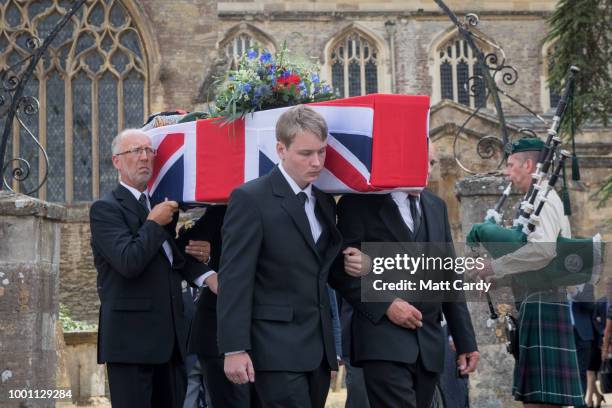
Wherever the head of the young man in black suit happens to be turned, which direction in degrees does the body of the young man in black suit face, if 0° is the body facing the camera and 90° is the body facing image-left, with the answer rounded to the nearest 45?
approximately 315°

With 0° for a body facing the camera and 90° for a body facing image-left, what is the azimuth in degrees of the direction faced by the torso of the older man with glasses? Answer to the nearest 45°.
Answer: approximately 315°

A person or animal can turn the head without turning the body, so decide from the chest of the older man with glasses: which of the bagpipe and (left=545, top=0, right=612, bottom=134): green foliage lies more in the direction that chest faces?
the bagpipe

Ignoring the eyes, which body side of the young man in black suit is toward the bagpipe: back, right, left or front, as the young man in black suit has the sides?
left
